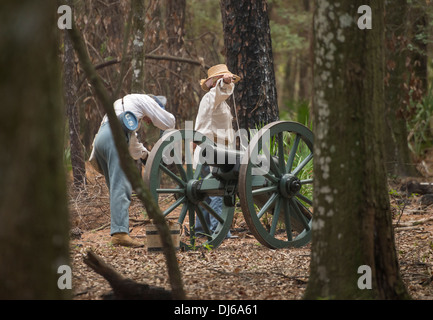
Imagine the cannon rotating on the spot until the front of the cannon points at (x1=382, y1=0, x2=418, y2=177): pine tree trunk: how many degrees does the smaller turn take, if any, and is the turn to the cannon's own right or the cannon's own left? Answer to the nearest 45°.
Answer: approximately 180°

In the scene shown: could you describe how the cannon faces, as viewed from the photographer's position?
facing the viewer and to the left of the viewer

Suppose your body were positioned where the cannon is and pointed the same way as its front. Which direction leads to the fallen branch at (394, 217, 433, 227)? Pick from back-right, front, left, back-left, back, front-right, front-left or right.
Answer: back

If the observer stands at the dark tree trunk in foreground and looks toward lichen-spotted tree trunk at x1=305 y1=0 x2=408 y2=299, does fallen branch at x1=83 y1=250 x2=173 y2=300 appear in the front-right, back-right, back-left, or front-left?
front-left

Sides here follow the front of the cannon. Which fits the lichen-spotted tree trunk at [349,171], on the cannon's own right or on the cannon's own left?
on the cannon's own left

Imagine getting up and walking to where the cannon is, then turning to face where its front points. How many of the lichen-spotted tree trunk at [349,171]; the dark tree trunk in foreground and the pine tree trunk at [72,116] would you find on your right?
1

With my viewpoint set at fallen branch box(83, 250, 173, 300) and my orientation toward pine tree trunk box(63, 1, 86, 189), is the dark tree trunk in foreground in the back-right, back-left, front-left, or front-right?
back-left

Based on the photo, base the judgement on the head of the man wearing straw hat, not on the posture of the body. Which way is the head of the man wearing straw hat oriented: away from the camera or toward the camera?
toward the camera

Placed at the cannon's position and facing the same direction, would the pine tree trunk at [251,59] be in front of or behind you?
behind

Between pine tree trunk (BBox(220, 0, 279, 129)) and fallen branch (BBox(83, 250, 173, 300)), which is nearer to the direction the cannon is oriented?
the fallen branch

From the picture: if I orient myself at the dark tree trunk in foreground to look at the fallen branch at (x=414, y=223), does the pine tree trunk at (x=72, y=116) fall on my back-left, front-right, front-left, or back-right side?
front-left

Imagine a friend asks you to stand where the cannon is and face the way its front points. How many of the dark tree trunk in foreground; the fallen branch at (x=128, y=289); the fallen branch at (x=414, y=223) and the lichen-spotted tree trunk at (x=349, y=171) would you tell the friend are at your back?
1
